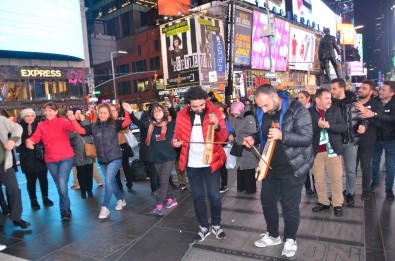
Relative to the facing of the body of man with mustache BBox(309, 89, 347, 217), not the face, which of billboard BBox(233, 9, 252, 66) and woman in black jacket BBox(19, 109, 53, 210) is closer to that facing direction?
the woman in black jacket

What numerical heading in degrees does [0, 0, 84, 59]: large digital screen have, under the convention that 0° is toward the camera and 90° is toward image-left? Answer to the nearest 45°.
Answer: approximately 315°

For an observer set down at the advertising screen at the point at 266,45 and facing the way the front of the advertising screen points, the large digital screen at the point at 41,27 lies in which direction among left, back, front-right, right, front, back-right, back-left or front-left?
right

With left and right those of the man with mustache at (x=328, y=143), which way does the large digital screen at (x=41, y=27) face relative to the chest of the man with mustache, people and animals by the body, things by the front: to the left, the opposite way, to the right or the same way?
to the left

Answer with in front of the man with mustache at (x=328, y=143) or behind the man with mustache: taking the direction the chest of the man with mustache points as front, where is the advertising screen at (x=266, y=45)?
behind

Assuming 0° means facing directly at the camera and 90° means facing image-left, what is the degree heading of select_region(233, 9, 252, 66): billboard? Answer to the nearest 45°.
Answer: approximately 315°

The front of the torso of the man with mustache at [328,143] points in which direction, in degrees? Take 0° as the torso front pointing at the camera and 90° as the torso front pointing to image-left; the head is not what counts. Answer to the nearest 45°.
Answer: approximately 0°

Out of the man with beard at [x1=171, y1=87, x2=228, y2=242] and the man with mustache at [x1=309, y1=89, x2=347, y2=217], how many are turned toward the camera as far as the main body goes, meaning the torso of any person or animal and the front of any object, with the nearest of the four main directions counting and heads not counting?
2
